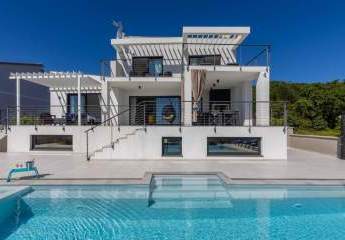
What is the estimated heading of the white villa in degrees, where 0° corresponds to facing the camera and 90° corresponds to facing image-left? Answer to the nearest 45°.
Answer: approximately 0°

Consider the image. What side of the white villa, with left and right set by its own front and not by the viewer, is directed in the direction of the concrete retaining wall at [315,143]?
left

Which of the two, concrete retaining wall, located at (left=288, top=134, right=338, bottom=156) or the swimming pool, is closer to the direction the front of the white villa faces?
the swimming pool

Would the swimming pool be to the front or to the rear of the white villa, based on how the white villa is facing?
to the front
